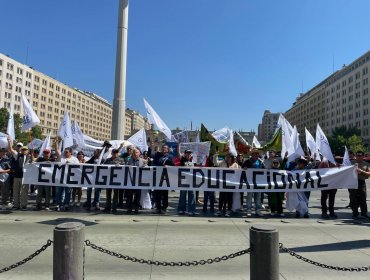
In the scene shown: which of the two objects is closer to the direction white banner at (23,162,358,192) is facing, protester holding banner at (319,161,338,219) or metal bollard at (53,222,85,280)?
the metal bollard

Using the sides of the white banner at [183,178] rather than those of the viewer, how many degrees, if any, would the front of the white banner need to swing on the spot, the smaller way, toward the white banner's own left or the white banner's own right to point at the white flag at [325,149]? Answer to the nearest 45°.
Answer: approximately 90° to the white banner's own left

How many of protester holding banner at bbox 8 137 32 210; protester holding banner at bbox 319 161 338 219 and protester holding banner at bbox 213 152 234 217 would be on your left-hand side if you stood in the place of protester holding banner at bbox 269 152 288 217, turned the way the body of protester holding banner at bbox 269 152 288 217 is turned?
1

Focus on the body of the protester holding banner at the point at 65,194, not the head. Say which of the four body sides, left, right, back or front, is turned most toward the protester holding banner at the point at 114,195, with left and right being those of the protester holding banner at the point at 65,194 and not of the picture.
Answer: left

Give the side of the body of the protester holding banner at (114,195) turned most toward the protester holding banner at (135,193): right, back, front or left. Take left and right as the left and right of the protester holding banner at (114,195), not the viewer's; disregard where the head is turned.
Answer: left

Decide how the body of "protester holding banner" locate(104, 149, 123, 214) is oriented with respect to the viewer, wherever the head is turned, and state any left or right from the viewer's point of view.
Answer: facing the viewer

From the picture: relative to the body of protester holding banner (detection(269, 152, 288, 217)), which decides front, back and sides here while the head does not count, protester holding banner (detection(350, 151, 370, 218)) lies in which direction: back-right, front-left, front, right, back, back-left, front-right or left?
left

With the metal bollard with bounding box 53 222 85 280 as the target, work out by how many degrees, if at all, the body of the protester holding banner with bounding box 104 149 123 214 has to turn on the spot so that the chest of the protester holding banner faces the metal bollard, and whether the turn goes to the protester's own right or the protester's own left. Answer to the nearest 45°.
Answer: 0° — they already face it

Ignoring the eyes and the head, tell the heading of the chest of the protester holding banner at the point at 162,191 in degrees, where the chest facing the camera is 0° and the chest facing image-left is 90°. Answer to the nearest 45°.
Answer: approximately 0°

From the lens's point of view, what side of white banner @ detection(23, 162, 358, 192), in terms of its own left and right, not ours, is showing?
front
